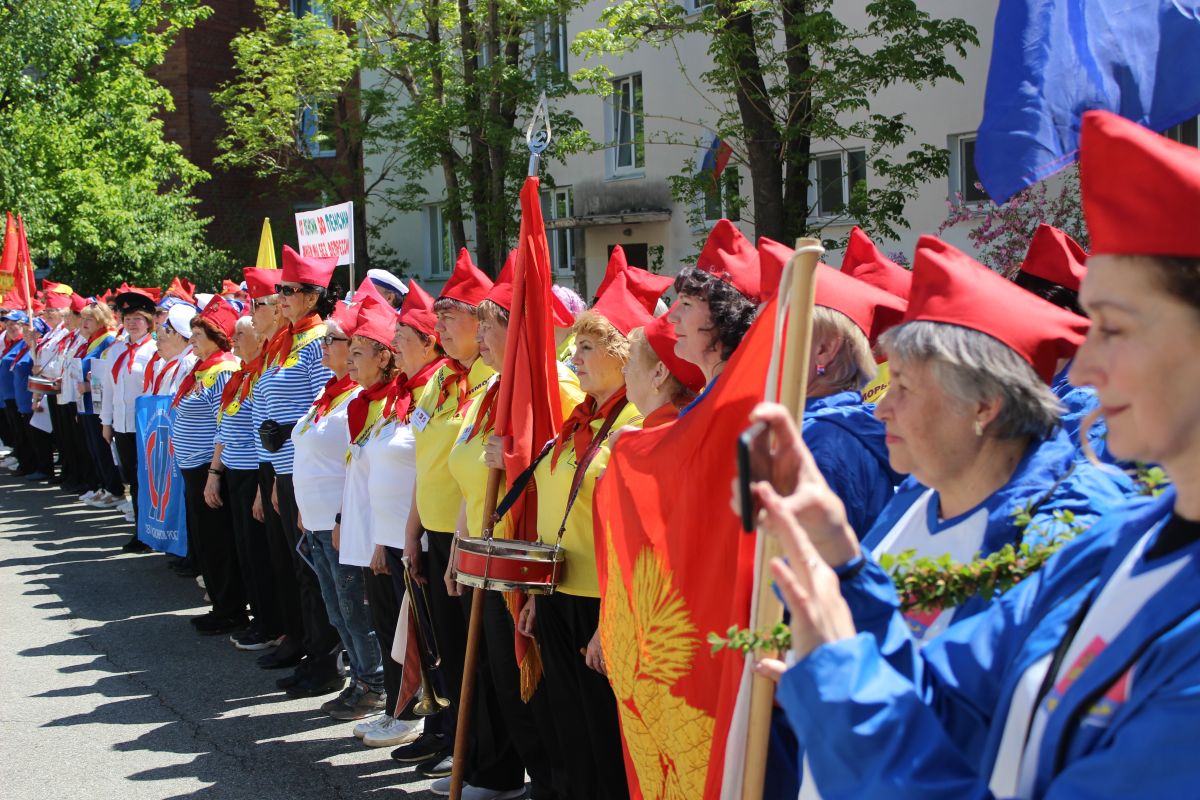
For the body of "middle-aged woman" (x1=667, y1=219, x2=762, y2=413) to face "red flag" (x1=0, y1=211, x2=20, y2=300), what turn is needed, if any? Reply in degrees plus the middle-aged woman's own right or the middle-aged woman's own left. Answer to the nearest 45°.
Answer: approximately 45° to the middle-aged woman's own right

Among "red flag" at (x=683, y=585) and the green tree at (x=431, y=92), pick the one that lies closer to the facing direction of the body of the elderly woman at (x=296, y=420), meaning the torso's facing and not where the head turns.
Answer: the red flag

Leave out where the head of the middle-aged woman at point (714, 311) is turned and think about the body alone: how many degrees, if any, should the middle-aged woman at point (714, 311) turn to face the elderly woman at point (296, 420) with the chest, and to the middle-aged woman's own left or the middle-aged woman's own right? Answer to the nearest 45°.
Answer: approximately 45° to the middle-aged woman's own right

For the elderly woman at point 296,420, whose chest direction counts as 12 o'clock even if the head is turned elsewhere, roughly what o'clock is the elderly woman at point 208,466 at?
the elderly woman at point 208,466 is roughly at 4 o'clock from the elderly woman at point 296,420.

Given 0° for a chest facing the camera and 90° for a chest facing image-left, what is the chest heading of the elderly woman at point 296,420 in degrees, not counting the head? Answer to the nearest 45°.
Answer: approximately 45°

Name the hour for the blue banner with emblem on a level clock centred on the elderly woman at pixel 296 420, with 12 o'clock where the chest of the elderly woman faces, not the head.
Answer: The blue banner with emblem is roughly at 4 o'clock from the elderly woman.

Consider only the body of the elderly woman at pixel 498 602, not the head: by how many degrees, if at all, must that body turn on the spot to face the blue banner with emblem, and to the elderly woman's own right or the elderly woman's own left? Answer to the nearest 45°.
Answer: approximately 90° to the elderly woman's own right

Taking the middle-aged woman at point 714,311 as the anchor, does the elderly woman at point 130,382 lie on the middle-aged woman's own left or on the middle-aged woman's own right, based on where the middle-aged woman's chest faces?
on the middle-aged woman's own right
